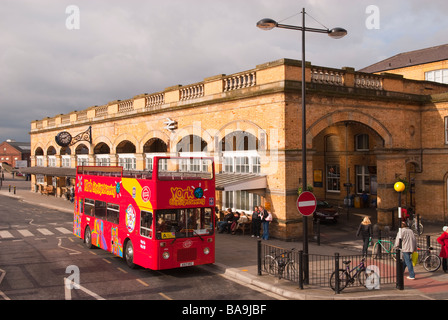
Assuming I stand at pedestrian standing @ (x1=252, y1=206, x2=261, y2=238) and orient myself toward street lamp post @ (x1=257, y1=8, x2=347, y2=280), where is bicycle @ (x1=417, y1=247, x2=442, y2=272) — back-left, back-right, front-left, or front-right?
front-left

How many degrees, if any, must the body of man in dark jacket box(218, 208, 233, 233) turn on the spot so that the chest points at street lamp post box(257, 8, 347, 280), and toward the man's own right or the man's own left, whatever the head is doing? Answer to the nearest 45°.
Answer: approximately 90° to the man's own left

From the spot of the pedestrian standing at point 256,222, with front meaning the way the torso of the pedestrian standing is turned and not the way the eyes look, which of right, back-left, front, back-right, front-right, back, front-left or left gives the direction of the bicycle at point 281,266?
front

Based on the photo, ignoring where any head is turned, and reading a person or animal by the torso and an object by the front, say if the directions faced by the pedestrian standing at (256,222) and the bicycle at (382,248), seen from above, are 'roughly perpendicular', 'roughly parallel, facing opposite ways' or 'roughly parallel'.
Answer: roughly perpendicular

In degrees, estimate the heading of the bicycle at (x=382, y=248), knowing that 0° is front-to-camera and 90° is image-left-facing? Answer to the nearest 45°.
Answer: approximately 90°

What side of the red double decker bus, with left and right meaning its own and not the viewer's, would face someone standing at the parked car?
left

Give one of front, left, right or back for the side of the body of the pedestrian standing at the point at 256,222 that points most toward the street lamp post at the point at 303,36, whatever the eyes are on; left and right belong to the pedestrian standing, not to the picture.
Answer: front

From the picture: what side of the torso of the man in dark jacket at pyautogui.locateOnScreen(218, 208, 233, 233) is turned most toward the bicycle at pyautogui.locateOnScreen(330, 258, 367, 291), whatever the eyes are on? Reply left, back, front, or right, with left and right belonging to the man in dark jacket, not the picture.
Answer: left
